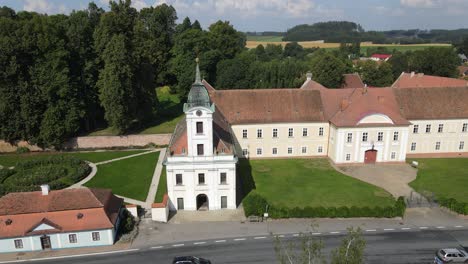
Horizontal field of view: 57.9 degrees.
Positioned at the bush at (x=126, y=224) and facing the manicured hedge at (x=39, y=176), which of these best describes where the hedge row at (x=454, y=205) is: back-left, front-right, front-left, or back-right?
back-right

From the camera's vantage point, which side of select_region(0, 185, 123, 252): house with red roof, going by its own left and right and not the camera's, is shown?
front

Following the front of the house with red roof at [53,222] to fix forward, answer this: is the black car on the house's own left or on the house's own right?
on the house's own left

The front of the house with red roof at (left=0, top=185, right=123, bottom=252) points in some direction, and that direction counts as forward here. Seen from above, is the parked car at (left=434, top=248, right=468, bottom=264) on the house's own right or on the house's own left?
on the house's own left

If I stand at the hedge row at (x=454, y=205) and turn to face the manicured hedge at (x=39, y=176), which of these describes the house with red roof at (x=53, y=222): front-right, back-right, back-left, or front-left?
front-left

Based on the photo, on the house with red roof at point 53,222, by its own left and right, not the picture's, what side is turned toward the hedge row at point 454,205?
left

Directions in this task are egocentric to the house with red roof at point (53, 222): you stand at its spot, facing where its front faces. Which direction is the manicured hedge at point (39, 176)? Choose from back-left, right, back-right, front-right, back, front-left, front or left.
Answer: back

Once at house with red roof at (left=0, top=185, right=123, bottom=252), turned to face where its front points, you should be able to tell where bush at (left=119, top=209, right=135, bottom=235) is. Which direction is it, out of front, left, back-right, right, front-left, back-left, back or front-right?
left

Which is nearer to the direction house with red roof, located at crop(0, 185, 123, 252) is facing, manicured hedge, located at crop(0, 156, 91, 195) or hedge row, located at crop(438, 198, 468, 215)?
the hedge row

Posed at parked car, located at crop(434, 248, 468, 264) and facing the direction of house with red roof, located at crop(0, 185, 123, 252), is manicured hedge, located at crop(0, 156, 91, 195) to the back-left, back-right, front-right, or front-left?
front-right

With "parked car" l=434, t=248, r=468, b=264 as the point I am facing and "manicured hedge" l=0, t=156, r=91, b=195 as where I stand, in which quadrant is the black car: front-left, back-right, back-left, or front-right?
front-right
